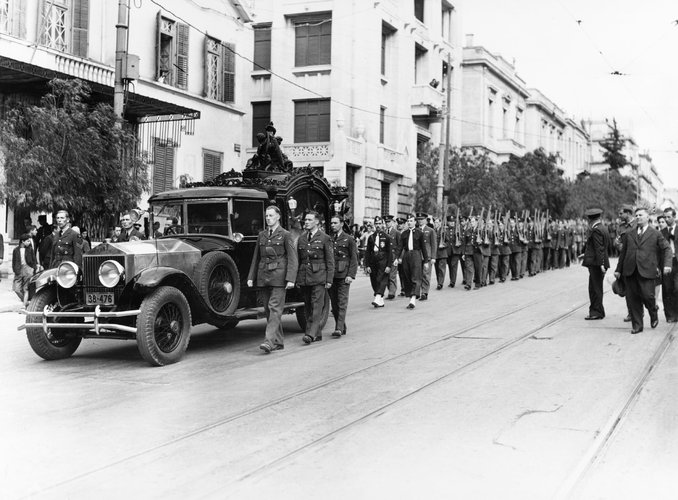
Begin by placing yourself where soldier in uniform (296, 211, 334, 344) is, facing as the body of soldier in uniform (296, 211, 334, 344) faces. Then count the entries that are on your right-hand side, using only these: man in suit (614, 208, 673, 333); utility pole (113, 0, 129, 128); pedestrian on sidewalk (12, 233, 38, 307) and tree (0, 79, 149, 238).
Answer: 3

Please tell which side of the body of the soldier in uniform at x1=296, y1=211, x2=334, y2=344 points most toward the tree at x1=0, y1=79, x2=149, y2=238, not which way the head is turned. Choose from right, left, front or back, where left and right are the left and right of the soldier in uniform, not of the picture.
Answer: right

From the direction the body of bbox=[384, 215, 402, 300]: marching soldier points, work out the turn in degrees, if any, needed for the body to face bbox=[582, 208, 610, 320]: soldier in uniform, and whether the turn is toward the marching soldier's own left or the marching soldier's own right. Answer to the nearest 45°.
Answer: approximately 90° to the marching soldier's own left

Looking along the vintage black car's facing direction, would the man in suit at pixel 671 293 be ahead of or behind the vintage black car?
behind

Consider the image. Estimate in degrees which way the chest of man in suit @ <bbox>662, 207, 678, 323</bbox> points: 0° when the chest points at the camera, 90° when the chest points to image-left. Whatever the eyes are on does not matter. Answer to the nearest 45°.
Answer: approximately 45°

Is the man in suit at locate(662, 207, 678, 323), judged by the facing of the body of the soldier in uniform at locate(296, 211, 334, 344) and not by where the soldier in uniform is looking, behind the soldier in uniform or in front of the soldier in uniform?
behind

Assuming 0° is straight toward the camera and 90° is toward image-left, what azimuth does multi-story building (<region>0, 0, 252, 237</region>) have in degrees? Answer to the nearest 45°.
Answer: approximately 315°

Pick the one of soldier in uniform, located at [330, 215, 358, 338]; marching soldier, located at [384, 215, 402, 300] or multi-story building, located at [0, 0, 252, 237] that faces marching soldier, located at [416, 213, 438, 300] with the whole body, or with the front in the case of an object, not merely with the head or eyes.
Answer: the multi-story building

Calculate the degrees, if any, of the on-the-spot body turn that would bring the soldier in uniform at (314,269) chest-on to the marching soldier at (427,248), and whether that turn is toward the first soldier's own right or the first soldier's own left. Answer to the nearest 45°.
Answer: approximately 135° to the first soldier's own right

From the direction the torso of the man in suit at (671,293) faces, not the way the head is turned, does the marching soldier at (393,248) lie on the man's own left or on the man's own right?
on the man's own right
